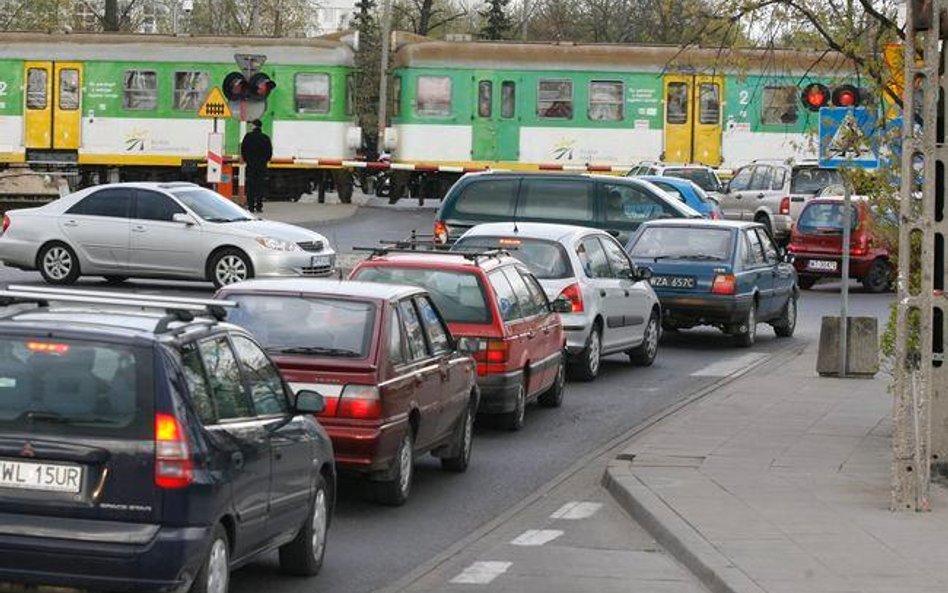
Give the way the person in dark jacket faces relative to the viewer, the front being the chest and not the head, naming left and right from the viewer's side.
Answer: facing away from the viewer

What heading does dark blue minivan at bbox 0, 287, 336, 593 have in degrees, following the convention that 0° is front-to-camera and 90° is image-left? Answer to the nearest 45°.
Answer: approximately 225°

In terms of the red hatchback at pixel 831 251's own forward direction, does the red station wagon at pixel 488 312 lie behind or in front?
behind

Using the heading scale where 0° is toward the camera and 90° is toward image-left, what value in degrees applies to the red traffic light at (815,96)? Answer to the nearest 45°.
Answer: approximately 0°

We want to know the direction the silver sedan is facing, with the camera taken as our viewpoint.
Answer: facing the viewer and to the right of the viewer

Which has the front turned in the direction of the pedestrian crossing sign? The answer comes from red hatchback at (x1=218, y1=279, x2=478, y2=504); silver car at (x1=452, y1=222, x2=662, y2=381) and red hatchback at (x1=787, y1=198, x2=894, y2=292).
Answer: red hatchback at (x1=218, y1=279, x2=478, y2=504)

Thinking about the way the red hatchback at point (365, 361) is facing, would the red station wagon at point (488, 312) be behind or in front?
in front

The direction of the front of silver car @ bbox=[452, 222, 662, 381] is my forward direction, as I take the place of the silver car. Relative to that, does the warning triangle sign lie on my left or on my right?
on my left

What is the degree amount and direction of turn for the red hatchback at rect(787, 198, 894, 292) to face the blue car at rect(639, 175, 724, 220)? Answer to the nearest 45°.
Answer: approximately 90° to its left

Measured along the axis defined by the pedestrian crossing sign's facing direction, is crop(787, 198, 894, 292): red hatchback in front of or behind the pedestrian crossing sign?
behind

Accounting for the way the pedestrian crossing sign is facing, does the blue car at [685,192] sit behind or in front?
behind
